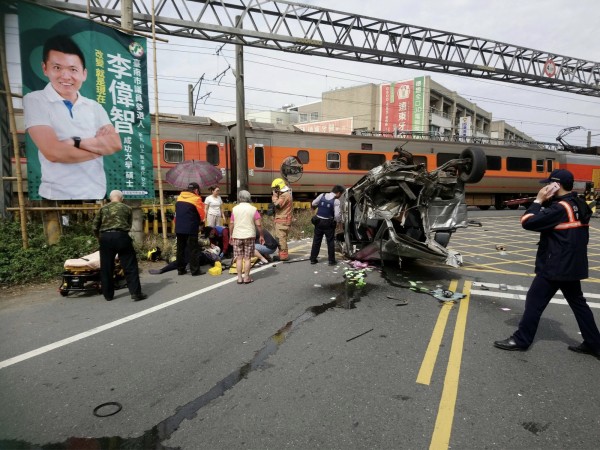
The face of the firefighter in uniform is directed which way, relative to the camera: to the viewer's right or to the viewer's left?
to the viewer's left

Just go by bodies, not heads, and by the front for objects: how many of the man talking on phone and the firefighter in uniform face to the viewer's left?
2

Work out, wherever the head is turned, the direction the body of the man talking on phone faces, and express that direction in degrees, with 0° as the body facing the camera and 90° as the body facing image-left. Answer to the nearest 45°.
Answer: approximately 90°

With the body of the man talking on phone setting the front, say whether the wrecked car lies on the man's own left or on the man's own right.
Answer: on the man's own right

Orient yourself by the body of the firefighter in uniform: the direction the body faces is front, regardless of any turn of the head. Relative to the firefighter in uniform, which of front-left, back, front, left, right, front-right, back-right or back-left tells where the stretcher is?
front-left

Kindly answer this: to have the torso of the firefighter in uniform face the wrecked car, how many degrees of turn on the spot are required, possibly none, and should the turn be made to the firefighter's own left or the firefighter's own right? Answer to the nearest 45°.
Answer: approximately 135° to the firefighter's own left

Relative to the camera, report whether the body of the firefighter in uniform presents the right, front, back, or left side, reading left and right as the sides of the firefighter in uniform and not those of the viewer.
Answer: left

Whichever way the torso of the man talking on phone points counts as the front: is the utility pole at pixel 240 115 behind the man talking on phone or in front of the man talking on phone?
in front

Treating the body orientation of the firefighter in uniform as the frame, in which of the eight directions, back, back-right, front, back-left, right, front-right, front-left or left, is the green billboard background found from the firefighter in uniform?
front

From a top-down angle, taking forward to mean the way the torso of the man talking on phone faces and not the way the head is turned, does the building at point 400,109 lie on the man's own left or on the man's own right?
on the man's own right

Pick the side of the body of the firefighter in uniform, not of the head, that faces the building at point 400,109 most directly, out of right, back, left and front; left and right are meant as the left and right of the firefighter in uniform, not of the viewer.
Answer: right

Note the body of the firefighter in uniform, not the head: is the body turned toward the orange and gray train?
no

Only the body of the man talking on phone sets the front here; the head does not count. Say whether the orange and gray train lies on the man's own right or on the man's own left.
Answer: on the man's own right

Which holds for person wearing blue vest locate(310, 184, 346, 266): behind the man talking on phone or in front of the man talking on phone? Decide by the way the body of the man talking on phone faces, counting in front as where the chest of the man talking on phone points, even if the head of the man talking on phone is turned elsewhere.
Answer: in front

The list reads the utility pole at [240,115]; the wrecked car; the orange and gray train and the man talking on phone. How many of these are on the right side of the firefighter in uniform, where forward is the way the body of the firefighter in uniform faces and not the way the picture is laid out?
2
